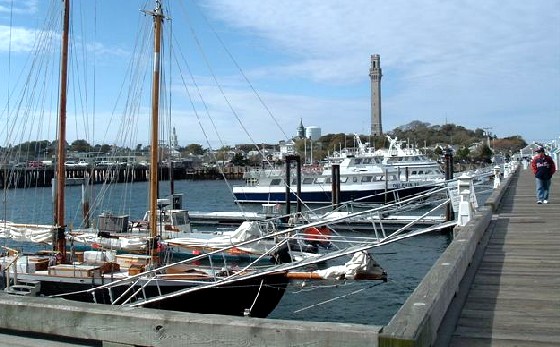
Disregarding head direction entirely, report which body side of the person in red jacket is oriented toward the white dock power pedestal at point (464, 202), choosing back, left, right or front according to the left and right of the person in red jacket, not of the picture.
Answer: front

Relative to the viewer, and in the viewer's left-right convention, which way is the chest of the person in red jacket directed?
facing the viewer

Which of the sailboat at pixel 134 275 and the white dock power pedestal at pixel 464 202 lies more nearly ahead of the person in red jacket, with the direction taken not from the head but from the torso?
the white dock power pedestal

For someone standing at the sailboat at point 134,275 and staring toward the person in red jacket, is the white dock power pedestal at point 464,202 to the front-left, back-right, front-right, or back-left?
front-right

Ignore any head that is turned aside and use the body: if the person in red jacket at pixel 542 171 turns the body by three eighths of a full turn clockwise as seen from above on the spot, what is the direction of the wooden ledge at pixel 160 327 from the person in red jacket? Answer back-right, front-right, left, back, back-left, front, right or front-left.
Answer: back-left

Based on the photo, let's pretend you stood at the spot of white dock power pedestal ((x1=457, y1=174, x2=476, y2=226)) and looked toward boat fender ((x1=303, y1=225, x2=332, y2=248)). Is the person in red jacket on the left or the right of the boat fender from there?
right

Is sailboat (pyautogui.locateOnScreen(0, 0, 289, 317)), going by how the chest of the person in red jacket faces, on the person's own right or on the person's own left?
on the person's own right

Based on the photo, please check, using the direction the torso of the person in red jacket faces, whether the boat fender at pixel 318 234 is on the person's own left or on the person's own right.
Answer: on the person's own right
